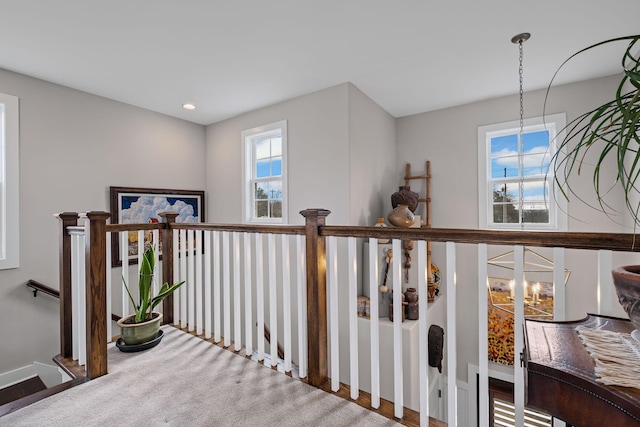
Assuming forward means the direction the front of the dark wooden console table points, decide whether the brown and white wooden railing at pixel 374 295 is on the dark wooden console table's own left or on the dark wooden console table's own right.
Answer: on the dark wooden console table's own right

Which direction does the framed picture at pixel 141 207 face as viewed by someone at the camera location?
facing the viewer and to the right of the viewer

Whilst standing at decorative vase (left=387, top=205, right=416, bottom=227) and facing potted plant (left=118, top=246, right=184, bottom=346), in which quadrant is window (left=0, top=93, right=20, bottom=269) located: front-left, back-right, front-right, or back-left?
front-right

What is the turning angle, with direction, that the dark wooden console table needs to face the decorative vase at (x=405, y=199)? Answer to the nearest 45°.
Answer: approximately 90° to its right

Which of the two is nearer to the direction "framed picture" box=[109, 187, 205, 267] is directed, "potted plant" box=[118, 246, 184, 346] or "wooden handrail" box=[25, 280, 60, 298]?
the potted plant

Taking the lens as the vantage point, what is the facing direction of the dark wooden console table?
facing the viewer and to the left of the viewer

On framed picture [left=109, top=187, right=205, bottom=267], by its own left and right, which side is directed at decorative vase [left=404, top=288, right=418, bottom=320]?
front

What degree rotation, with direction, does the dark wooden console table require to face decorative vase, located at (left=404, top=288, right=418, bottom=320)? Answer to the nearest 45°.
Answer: approximately 90° to its right

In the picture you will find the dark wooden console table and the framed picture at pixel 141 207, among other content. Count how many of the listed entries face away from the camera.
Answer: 0

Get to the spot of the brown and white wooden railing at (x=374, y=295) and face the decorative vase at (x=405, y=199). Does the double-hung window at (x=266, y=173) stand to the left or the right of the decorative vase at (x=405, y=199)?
left

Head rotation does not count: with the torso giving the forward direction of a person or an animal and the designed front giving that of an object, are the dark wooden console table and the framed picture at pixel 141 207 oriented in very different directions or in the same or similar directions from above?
very different directions

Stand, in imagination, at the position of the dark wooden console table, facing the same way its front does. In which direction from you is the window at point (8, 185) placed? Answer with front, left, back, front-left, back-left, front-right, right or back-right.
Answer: front-right

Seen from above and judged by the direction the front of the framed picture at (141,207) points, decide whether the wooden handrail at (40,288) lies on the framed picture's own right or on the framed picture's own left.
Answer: on the framed picture's own right

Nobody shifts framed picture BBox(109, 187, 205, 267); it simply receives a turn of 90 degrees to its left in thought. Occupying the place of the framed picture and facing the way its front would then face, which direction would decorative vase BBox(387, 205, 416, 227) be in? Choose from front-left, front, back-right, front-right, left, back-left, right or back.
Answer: right

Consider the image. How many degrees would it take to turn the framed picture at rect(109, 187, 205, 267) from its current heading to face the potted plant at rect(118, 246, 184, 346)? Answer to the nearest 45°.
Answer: approximately 45° to its right

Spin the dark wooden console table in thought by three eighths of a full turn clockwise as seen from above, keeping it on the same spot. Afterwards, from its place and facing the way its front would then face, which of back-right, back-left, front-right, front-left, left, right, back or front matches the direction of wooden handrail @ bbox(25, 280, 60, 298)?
left

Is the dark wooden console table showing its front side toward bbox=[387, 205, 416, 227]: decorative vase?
no

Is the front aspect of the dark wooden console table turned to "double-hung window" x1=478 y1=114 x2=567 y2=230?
no
